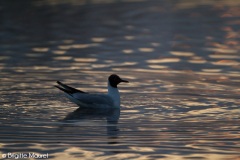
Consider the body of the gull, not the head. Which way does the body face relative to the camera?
to the viewer's right
